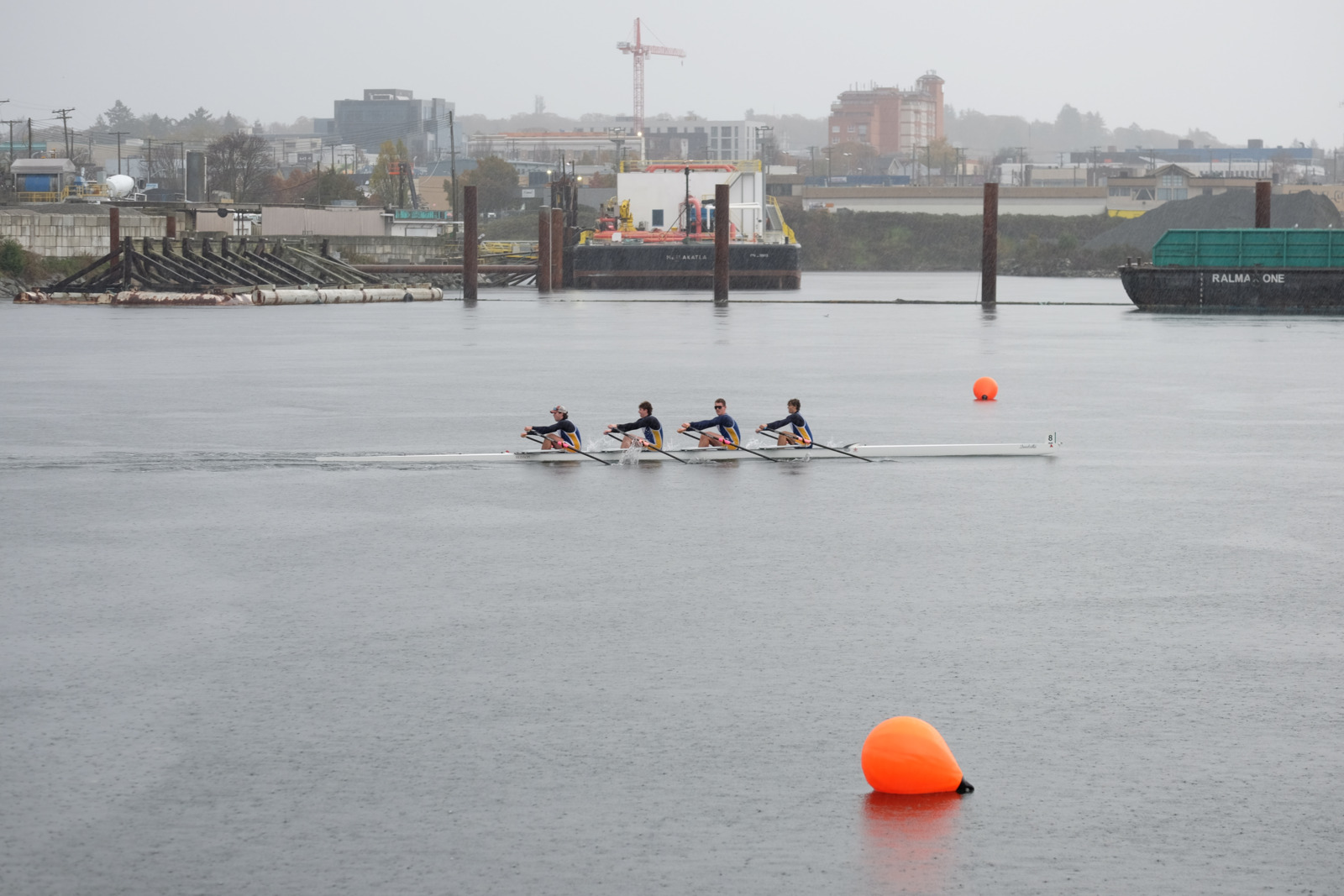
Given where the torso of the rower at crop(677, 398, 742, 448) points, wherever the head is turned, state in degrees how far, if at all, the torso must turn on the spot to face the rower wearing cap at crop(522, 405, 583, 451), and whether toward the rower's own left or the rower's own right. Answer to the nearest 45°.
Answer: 0° — they already face them

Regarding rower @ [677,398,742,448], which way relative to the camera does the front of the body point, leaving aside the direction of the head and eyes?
to the viewer's left

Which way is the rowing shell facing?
to the viewer's right

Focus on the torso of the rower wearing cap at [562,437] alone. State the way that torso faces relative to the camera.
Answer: to the viewer's left

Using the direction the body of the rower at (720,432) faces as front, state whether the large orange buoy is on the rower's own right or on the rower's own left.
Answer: on the rower's own left
